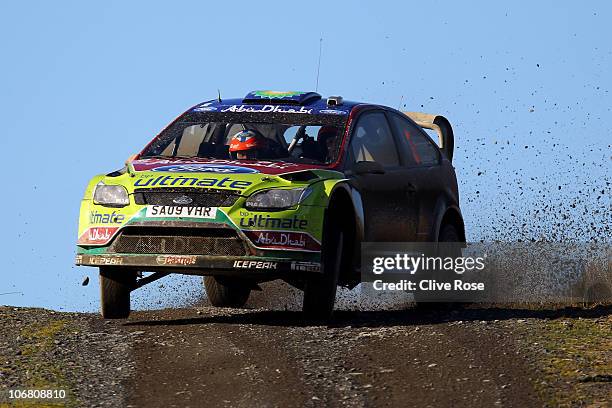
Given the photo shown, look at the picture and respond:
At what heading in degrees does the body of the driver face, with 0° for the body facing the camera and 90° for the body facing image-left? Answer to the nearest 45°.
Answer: approximately 45°

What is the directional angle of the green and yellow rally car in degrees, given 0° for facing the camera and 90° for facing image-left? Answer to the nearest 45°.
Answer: approximately 45°
